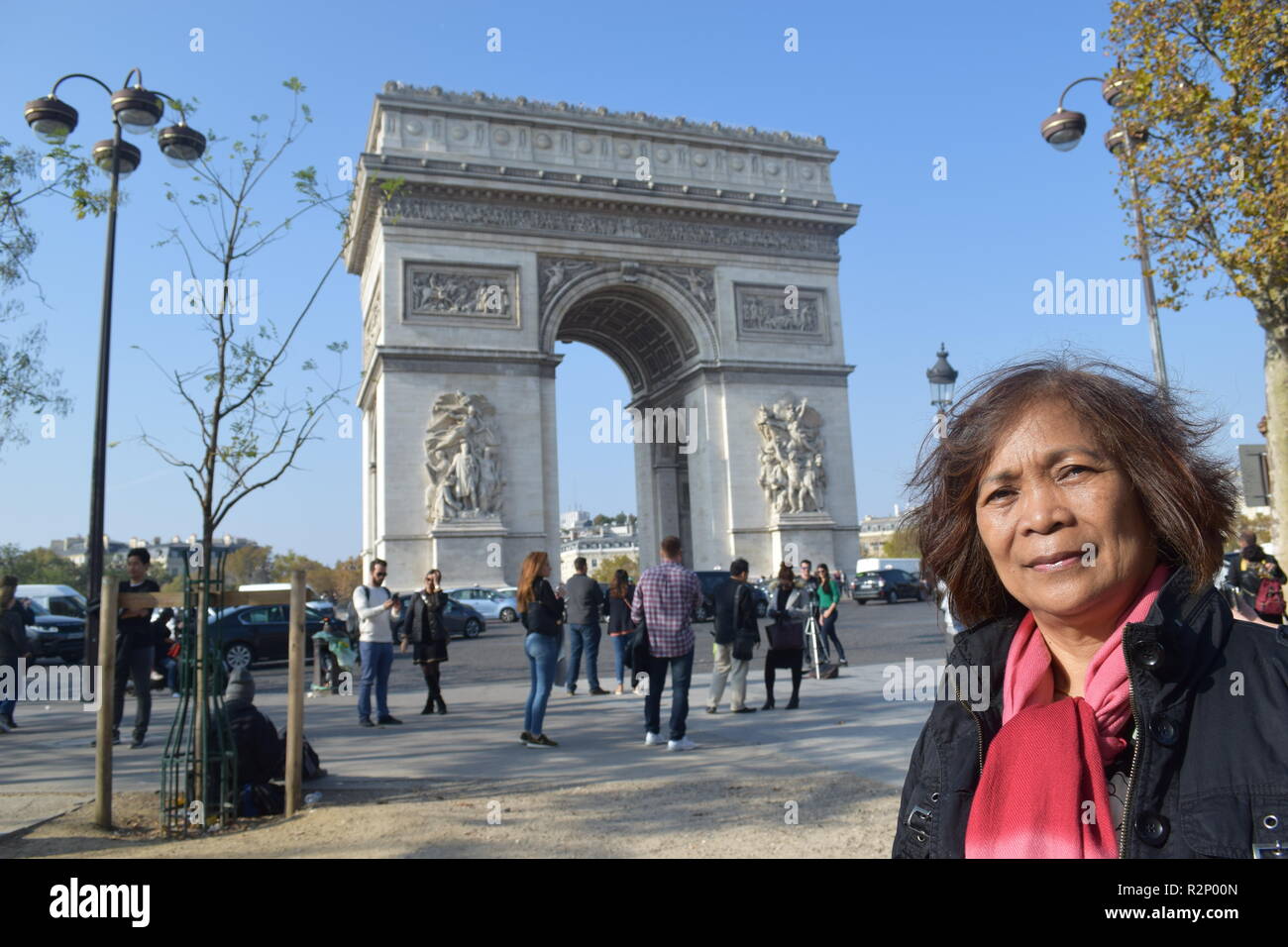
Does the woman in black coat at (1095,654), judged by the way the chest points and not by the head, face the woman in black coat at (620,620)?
no

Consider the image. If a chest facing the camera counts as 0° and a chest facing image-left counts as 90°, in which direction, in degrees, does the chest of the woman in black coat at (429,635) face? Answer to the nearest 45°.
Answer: approximately 0°

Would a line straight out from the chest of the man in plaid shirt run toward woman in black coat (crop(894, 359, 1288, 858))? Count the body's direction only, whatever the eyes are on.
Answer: no

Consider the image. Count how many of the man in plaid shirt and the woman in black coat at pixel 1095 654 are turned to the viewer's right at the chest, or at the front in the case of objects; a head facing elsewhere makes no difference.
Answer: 0

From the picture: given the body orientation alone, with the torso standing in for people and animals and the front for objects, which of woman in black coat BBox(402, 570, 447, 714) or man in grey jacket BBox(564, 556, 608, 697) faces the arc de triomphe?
the man in grey jacket

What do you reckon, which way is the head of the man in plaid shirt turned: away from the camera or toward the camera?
away from the camera

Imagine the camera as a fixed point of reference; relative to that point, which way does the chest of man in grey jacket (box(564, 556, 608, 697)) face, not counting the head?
away from the camera

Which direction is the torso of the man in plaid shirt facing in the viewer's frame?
away from the camera

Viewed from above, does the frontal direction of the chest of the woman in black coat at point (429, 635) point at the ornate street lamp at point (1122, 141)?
no

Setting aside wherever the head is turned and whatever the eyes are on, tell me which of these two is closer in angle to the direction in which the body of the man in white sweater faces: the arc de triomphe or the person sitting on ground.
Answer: the person sitting on ground

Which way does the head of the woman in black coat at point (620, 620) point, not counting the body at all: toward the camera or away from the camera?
away from the camera

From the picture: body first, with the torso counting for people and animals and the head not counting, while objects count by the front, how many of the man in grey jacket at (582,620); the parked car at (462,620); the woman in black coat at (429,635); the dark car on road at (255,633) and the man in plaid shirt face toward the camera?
1

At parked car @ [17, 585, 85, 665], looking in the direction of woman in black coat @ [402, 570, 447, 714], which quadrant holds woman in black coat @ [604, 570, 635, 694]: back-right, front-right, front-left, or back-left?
front-left

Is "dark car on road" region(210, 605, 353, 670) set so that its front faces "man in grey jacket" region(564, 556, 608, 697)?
no

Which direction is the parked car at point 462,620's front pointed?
to the viewer's right
